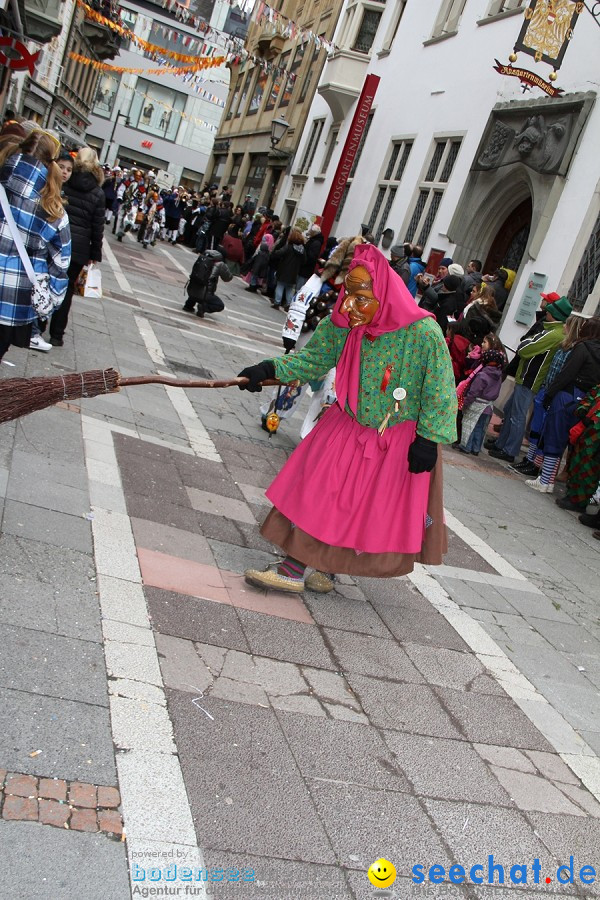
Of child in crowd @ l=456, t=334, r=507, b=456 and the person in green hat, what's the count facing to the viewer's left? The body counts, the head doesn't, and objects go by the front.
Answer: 2

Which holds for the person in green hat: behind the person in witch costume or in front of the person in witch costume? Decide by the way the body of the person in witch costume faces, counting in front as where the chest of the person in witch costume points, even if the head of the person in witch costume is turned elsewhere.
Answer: behind

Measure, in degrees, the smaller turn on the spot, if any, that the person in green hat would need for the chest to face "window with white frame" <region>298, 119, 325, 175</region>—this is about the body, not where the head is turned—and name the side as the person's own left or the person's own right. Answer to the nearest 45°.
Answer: approximately 45° to the person's own right

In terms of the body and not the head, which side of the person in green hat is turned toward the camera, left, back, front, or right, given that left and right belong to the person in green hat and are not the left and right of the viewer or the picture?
left

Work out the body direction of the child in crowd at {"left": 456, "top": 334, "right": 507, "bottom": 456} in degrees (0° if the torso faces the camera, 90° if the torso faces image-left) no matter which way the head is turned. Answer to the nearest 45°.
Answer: approximately 90°

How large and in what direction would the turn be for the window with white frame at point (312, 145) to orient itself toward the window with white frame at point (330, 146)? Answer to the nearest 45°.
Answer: approximately 45° to its left

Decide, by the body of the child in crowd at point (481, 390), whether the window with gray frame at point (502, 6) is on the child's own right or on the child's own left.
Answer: on the child's own right

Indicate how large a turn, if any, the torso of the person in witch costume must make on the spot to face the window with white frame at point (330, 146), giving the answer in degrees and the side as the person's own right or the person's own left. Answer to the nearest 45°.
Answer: approximately 135° to the person's own right

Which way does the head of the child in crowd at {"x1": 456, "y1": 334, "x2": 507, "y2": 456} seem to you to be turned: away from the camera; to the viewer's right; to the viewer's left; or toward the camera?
to the viewer's left

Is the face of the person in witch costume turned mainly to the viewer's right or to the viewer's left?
to the viewer's left
